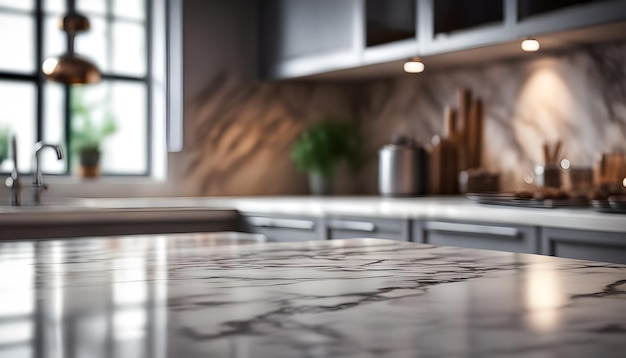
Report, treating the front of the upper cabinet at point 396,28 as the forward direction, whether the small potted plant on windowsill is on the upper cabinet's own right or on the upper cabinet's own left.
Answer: on the upper cabinet's own right

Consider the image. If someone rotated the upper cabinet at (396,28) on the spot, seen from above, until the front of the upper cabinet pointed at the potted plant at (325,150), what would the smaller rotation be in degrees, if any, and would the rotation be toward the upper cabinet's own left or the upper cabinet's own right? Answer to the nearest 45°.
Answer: approximately 90° to the upper cabinet's own right

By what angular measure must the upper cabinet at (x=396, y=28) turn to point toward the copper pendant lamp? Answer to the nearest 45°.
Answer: approximately 45° to its right

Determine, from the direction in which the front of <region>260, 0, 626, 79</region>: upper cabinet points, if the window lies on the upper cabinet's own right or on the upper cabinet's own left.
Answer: on the upper cabinet's own right

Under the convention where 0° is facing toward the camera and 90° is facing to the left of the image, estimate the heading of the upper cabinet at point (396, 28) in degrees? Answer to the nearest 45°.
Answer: approximately 45°

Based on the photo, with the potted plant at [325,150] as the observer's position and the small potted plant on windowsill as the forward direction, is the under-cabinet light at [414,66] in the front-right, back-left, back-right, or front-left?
back-left
